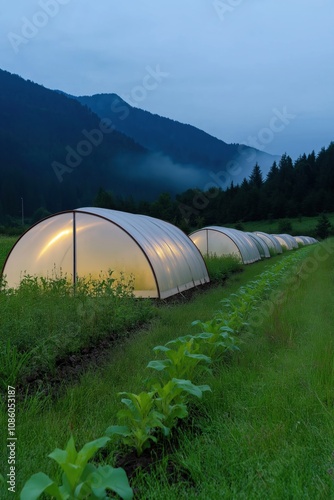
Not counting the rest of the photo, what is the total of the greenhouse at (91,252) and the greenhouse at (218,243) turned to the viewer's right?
0

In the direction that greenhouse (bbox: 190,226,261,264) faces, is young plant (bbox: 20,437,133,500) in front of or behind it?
in front

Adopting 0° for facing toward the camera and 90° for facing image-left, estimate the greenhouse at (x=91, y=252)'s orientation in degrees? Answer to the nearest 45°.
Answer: approximately 45°

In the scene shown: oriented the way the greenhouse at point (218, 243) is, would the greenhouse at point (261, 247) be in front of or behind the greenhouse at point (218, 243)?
behind

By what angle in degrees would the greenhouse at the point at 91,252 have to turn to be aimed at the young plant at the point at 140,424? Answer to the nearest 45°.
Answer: approximately 45° to its left

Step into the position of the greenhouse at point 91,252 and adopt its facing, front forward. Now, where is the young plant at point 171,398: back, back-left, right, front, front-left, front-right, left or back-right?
front-left

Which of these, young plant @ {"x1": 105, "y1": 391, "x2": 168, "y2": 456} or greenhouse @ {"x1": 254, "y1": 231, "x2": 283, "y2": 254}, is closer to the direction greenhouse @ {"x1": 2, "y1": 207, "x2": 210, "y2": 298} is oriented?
the young plant
